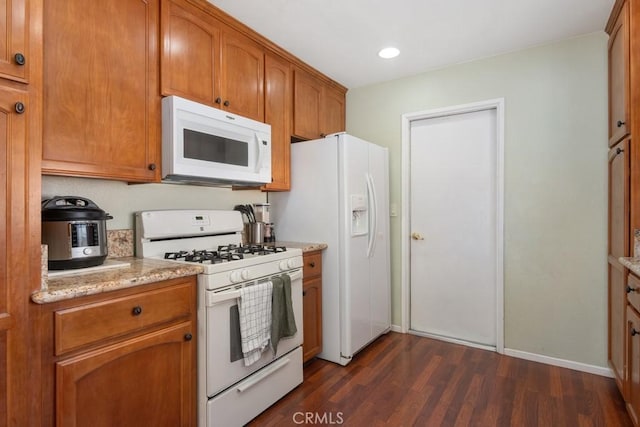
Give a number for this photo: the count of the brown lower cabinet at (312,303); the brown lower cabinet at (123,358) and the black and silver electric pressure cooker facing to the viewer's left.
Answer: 0

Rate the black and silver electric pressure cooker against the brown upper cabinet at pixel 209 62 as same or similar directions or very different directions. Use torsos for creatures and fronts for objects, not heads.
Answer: same or similar directions

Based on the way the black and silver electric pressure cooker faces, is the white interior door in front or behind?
in front

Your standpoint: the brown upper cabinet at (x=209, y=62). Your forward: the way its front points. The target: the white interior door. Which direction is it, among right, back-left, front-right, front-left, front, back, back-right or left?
front-left

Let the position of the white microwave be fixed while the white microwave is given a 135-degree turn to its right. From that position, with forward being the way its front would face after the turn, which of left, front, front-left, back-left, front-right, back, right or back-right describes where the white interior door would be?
back

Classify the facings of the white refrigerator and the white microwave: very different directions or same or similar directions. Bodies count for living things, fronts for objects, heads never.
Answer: same or similar directions

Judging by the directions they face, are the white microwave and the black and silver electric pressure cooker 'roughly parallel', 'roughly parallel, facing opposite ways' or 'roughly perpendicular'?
roughly parallel

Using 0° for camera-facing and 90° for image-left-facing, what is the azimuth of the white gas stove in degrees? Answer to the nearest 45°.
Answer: approximately 315°

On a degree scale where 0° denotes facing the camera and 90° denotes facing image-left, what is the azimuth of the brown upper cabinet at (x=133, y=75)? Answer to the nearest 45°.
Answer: approximately 315°

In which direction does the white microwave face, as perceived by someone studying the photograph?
facing the viewer and to the right of the viewer

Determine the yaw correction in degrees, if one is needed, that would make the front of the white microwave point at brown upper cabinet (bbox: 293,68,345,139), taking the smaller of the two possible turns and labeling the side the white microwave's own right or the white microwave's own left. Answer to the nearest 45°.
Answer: approximately 90° to the white microwave's own left

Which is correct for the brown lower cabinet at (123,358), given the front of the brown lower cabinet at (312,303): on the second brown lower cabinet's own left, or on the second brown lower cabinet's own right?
on the second brown lower cabinet's own right
